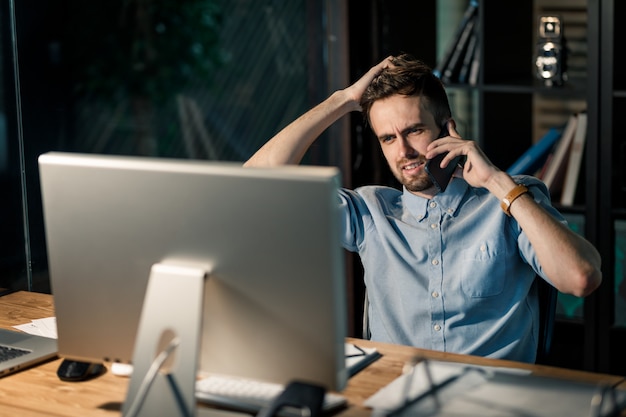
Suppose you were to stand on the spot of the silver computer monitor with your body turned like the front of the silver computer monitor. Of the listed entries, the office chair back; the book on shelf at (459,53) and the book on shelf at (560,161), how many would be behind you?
0

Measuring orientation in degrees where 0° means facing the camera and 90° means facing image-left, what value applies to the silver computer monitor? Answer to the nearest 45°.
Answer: approximately 225°

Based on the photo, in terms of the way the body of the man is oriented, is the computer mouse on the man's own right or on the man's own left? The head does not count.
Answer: on the man's own right

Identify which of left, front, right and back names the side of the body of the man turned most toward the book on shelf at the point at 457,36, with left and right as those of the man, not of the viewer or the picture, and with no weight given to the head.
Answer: back

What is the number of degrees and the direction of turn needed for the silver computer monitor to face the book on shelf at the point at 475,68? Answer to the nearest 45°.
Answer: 0° — it already faces it

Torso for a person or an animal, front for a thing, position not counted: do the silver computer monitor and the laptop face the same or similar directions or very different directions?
same or similar directions

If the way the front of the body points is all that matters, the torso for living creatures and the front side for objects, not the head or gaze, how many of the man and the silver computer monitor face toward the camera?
1

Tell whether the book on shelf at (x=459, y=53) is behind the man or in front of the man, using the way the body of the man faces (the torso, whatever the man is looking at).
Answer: behind

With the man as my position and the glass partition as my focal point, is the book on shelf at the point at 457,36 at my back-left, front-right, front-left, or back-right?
front-right

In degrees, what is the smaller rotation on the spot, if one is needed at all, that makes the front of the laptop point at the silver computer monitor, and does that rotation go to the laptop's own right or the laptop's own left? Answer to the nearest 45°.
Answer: approximately 90° to the laptop's own right

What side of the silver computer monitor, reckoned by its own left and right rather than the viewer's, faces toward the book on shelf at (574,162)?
front

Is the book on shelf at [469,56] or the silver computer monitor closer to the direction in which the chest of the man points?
the silver computer monitor

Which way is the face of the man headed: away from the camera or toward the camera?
toward the camera

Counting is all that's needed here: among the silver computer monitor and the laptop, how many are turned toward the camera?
0

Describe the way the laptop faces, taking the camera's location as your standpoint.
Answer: facing away from the viewer and to the right of the viewer

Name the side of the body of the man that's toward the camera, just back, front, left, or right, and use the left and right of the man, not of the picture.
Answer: front
